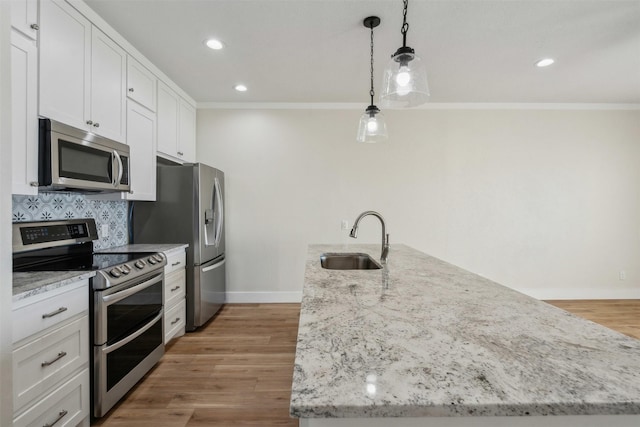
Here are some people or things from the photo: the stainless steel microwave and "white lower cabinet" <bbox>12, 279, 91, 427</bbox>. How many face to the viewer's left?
0

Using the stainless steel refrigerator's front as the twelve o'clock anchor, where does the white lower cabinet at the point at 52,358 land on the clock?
The white lower cabinet is roughly at 2 o'clock from the stainless steel refrigerator.

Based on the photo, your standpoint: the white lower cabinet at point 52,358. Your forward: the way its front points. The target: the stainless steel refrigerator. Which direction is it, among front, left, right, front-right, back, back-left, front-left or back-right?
left

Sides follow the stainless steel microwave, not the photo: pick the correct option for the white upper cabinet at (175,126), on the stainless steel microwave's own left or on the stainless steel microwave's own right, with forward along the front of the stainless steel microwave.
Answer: on the stainless steel microwave's own left

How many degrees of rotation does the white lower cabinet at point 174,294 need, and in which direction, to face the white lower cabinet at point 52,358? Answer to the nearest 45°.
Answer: approximately 90° to its right

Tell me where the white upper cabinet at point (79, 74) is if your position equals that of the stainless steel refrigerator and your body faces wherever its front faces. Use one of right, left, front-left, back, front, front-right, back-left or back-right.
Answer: right

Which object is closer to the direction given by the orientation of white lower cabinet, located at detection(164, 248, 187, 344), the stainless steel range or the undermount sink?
the undermount sink

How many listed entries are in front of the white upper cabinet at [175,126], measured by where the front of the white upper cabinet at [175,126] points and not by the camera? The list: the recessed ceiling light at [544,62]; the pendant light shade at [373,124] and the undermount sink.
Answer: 3
